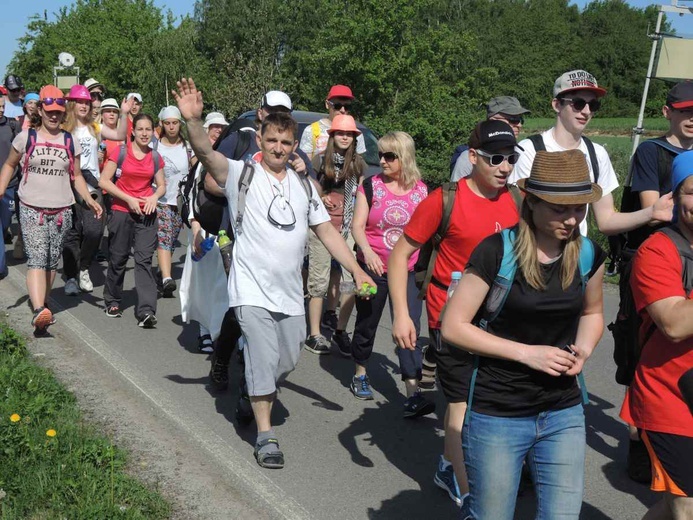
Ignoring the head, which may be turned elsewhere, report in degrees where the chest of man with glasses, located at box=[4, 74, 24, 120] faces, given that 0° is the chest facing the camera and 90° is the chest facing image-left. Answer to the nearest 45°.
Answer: approximately 315°

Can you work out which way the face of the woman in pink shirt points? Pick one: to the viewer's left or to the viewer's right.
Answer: to the viewer's left

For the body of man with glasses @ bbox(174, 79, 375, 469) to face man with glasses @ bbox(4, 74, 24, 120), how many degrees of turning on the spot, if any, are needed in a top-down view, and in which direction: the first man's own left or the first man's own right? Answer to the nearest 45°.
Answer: approximately 135° to the first man's own right

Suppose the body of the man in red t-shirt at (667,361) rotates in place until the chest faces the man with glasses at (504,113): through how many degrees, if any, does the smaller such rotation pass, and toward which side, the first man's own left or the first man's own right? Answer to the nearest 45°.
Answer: approximately 180°

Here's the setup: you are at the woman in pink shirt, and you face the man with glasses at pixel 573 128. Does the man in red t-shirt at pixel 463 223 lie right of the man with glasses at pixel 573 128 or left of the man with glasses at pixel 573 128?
right

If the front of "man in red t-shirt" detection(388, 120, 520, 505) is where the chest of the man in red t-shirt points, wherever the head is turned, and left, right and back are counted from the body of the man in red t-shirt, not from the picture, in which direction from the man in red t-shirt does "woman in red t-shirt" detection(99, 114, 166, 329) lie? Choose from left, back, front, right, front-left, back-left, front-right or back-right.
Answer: back

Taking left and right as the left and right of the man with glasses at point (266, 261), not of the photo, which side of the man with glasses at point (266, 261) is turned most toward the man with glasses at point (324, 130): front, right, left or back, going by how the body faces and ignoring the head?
back

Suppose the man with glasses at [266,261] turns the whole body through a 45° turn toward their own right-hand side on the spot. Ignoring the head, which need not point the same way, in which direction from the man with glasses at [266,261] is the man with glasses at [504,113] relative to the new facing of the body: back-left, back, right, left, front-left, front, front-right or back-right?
back
